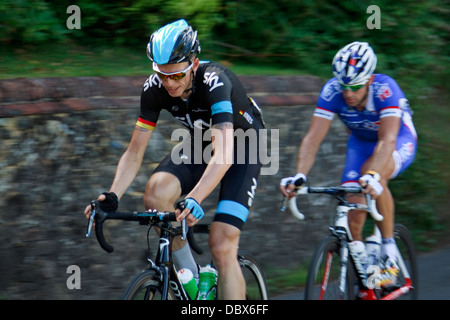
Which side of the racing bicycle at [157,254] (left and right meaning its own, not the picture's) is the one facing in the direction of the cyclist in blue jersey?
back

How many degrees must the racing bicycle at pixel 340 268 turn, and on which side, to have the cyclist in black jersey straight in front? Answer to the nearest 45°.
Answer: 0° — it already faces them

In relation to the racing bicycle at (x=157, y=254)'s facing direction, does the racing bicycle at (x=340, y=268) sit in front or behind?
behind

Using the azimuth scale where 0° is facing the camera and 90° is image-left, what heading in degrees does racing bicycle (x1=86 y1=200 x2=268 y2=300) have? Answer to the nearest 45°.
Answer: approximately 45°

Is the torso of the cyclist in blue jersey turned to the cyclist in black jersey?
yes

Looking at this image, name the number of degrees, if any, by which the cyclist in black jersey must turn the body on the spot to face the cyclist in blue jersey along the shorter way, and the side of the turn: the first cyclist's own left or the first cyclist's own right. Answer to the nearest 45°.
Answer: approximately 180°
